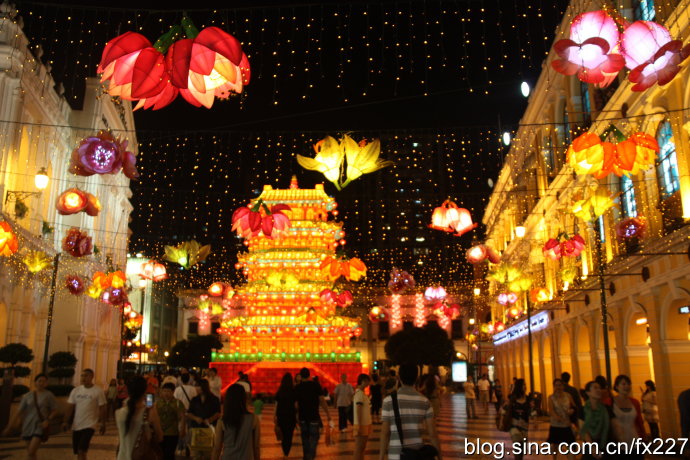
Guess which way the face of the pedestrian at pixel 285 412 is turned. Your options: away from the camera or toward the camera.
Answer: away from the camera

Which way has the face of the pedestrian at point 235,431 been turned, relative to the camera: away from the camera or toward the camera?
away from the camera

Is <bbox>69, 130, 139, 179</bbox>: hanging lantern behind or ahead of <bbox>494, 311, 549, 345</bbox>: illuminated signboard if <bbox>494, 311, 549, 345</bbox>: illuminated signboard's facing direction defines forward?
ahead

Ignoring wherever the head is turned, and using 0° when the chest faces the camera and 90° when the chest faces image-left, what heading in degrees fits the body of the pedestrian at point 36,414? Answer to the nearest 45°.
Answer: approximately 0°

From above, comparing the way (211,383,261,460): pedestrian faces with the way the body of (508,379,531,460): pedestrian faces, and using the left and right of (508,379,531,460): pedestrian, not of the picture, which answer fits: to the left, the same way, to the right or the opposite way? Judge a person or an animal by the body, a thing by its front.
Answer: the opposite way

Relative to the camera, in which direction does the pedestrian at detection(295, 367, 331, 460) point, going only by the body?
away from the camera

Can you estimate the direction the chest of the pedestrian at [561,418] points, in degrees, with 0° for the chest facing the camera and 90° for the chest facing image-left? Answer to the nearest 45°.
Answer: approximately 0°

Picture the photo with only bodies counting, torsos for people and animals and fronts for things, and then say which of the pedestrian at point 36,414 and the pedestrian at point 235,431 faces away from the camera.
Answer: the pedestrian at point 235,431

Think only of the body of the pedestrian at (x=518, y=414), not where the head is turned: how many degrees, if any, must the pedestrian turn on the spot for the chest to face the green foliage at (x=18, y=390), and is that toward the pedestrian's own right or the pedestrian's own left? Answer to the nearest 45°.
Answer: approximately 90° to the pedestrian's own right

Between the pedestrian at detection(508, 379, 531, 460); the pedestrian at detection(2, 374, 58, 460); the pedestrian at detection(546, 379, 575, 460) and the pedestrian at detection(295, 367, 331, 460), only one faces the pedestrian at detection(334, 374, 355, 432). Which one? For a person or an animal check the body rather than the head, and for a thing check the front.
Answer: the pedestrian at detection(295, 367, 331, 460)
